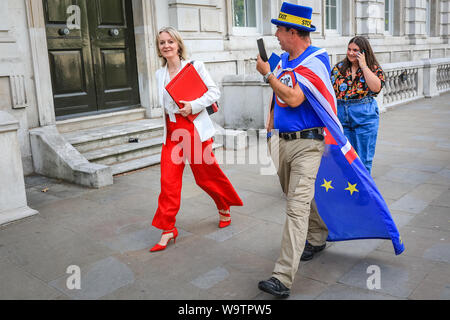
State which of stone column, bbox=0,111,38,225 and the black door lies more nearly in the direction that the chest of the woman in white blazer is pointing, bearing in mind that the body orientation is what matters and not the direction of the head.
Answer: the stone column

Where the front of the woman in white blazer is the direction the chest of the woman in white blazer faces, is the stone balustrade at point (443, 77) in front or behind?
behind

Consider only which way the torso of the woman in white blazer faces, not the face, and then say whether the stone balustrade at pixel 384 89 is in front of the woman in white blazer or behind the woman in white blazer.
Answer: behind

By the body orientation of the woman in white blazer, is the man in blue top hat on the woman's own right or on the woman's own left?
on the woman's own left

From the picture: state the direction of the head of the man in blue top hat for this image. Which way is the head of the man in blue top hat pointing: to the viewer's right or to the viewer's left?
to the viewer's left

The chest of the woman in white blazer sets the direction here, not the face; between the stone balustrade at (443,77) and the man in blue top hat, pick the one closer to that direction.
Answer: the man in blue top hat
